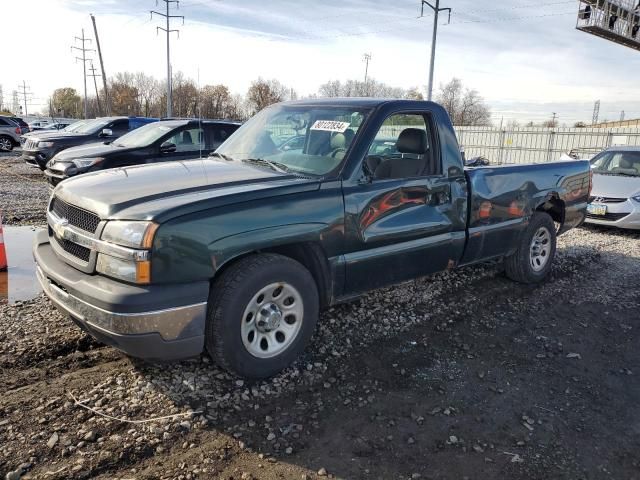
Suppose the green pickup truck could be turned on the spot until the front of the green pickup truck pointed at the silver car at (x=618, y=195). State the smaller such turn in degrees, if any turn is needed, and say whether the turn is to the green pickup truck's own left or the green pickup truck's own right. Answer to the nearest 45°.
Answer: approximately 180°

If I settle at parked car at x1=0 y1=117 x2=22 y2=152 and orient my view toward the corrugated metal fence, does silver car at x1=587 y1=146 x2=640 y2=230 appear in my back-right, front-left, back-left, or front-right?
front-right

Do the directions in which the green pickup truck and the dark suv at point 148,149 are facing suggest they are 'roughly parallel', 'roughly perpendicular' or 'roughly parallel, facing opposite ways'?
roughly parallel

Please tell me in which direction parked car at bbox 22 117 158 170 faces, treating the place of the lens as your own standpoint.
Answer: facing the viewer and to the left of the viewer

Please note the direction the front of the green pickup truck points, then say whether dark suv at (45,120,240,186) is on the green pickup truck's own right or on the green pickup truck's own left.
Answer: on the green pickup truck's own right

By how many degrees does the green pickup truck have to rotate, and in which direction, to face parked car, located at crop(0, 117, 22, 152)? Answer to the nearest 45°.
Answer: approximately 90° to its right

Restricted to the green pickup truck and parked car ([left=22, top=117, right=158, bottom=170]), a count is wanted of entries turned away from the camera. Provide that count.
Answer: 0

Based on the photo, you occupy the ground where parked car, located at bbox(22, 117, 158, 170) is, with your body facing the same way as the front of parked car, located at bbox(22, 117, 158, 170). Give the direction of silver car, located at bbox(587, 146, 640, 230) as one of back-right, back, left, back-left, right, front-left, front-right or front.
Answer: left

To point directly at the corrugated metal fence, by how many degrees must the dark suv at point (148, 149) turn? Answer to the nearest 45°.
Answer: approximately 180°

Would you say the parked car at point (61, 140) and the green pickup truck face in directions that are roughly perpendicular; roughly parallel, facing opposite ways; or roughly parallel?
roughly parallel
